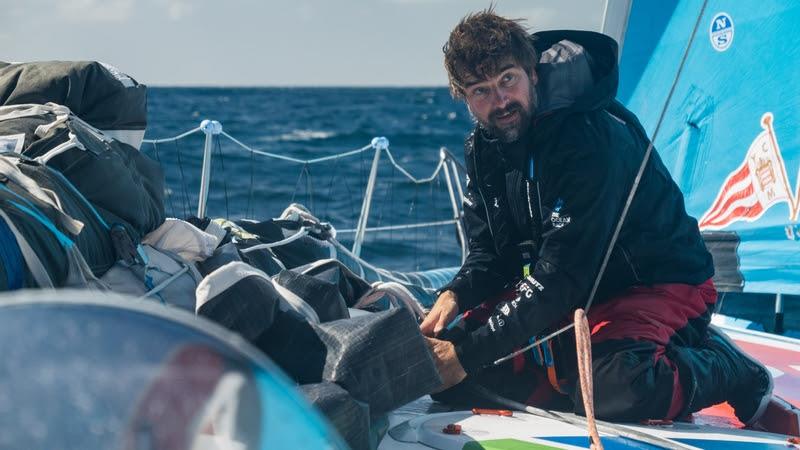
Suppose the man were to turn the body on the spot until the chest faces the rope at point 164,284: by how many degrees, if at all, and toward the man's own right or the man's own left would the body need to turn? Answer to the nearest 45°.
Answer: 0° — they already face it

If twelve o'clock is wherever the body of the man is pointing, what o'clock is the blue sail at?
The blue sail is roughly at 5 o'clock from the man.

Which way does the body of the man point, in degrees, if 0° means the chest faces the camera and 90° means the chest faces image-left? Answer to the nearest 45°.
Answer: approximately 45°

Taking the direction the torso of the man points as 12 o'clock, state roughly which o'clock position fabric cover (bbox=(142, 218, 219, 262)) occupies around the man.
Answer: The fabric cover is roughly at 1 o'clock from the man.

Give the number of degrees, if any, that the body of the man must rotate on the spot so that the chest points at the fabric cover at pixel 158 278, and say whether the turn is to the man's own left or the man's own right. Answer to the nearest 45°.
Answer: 0° — they already face it

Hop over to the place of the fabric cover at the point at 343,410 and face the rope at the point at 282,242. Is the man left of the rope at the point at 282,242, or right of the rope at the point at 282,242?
right

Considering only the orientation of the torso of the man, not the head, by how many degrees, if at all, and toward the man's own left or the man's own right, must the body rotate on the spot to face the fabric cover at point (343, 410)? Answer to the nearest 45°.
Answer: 0° — they already face it
